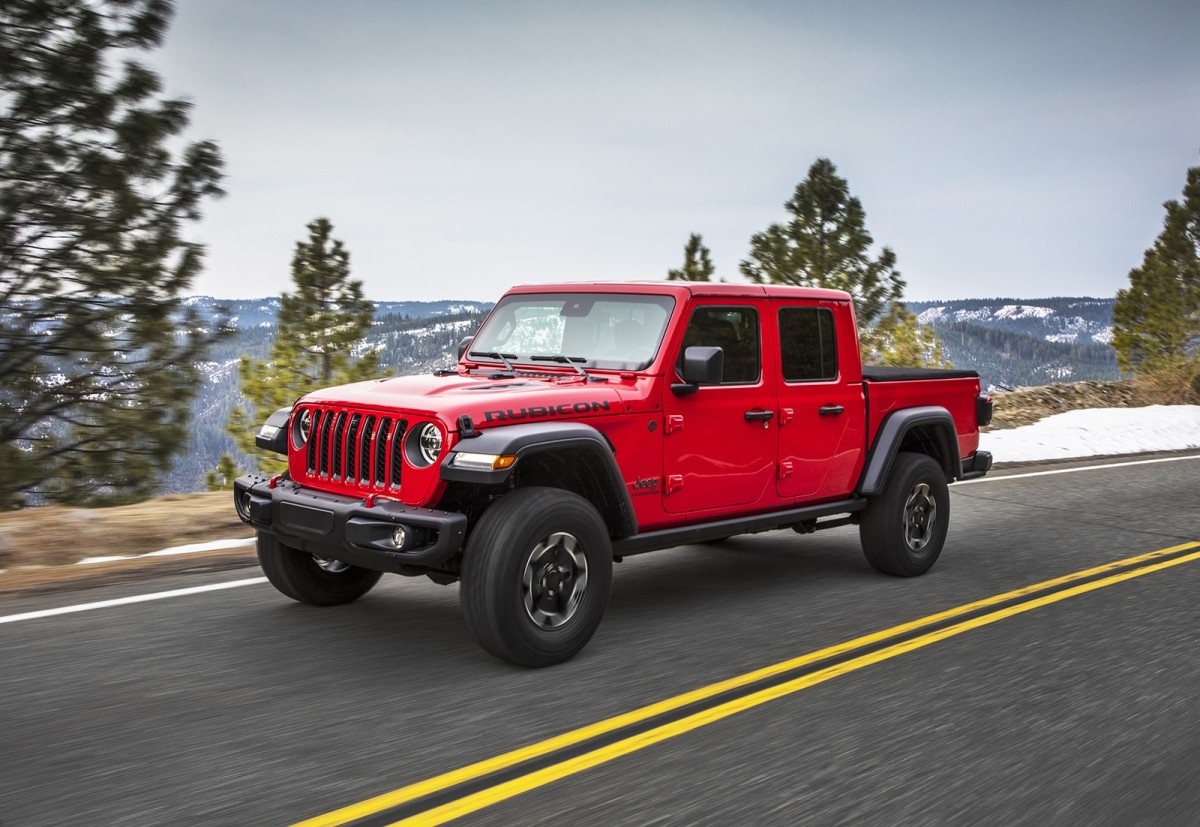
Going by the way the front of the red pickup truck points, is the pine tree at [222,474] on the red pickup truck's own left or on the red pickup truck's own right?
on the red pickup truck's own right

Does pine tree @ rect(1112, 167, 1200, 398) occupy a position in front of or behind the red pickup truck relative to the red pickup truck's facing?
behind

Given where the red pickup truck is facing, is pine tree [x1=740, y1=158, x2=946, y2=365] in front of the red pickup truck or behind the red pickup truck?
behind

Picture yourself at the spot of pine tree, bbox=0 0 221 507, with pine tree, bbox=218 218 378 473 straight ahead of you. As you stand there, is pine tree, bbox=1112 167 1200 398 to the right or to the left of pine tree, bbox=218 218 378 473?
right

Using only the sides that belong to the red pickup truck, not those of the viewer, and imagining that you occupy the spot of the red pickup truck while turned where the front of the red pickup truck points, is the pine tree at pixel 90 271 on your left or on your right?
on your right

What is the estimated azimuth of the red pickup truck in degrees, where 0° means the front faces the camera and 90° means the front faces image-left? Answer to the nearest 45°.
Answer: approximately 45°

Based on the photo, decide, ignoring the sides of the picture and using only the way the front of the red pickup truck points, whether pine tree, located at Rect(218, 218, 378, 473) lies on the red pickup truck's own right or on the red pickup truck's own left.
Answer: on the red pickup truck's own right

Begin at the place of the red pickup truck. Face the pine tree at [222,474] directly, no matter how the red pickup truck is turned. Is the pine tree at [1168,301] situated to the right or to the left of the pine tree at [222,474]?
right
